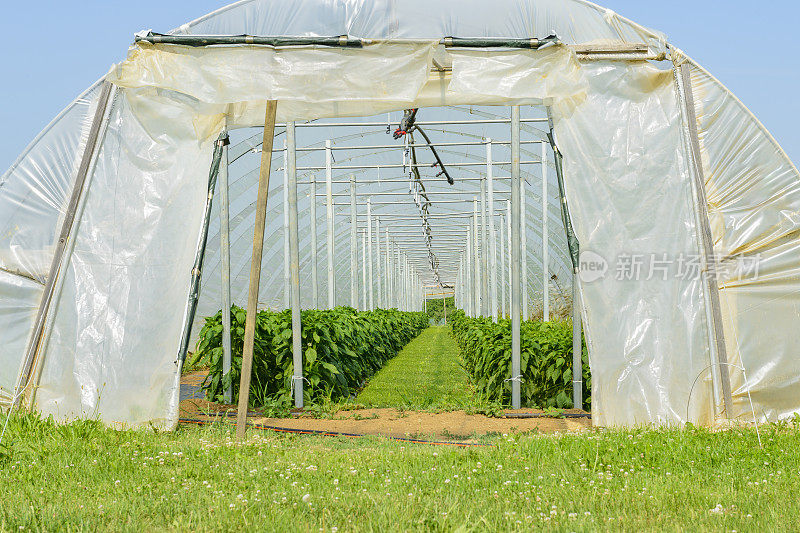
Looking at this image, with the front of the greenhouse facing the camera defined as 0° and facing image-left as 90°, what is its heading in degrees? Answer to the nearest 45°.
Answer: approximately 0°
